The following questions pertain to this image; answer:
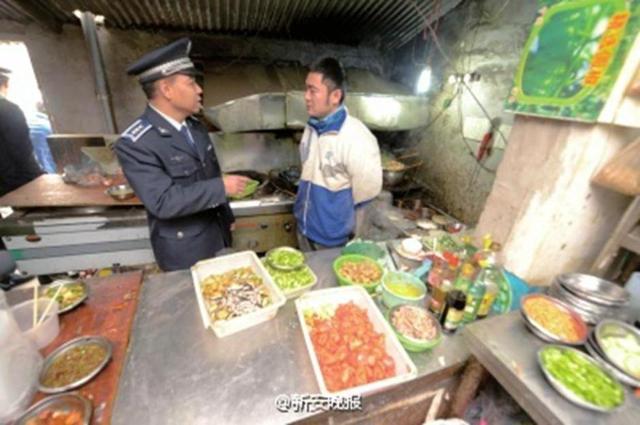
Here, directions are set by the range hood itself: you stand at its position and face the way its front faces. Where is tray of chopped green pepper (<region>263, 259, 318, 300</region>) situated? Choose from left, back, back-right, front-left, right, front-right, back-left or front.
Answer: front

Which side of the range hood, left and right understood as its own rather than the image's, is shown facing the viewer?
front

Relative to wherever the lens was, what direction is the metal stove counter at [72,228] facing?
facing the viewer

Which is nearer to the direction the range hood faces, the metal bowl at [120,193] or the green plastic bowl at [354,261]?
the green plastic bowl

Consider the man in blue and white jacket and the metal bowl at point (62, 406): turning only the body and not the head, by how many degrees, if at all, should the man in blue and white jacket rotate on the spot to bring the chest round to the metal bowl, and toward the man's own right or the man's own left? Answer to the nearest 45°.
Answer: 0° — they already face it

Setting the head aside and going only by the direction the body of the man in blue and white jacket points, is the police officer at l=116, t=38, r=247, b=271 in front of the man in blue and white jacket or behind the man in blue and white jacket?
in front

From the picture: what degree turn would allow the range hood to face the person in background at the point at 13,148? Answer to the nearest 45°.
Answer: approximately 90° to its right

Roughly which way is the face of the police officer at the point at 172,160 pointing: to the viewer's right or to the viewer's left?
to the viewer's right

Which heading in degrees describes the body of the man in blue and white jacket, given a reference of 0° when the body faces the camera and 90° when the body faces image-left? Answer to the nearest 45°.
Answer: approximately 45°

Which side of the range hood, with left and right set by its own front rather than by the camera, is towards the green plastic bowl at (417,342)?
front

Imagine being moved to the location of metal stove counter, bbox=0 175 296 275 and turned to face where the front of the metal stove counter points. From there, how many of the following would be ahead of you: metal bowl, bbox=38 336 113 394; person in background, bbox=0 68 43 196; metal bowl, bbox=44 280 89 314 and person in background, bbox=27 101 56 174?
2

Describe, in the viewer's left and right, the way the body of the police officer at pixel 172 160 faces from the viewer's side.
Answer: facing the viewer and to the right of the viewer

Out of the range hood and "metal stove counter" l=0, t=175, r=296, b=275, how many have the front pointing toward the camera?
2

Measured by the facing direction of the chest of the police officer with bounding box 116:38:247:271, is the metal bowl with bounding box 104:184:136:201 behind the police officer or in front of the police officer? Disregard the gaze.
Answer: behind

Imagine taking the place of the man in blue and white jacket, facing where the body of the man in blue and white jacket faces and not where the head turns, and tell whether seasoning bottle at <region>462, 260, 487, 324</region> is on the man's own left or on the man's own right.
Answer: on the man's own left

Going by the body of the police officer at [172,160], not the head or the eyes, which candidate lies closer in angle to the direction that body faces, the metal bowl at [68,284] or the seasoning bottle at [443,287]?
the seasoning bottle

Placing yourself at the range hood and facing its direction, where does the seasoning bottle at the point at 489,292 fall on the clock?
The seasoning bottle is roughly at 11 o'clock from the range hood.

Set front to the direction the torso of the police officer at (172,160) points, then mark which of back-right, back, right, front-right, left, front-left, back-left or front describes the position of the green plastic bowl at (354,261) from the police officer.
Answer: front

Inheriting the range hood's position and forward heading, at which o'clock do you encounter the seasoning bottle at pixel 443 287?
The seasoning bottle is roughly at 11 o'clock from the range hood.
